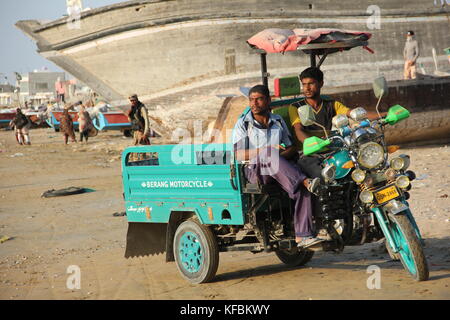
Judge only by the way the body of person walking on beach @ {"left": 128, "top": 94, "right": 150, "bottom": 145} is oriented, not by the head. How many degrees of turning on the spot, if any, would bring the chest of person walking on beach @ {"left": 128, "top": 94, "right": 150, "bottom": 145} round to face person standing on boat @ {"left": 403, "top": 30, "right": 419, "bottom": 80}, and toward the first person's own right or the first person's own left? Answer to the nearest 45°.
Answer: approximately 180°

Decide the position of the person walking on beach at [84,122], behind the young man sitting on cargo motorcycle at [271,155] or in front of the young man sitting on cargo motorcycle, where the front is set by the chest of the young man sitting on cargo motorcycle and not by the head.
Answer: behind

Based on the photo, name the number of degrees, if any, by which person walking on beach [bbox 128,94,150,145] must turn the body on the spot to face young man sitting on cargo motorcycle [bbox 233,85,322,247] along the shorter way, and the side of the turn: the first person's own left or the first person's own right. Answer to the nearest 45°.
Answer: approximately 45° to the first person's own left

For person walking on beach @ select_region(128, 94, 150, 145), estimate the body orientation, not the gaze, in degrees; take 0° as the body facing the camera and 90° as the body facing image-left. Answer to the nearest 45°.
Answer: approximately 45°

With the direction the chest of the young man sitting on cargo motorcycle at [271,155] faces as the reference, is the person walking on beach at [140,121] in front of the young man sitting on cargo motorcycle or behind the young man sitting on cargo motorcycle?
behind

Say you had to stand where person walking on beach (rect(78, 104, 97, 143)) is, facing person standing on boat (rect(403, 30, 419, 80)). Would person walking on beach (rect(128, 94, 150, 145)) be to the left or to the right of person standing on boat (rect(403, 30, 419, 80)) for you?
right

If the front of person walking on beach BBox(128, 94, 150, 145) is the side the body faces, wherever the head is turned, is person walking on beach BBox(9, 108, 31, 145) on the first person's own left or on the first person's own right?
on the first person's own right

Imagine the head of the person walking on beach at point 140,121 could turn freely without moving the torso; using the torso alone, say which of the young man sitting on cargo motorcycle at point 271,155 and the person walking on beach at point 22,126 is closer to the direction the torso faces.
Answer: the young man sitting on cargo motorcycle

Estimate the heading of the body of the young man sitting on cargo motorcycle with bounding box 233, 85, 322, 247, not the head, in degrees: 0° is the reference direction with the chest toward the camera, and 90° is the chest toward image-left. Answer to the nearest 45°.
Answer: approximately 315°

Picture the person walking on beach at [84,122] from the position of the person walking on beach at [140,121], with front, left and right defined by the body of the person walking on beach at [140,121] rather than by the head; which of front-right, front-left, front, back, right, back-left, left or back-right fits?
back-right
